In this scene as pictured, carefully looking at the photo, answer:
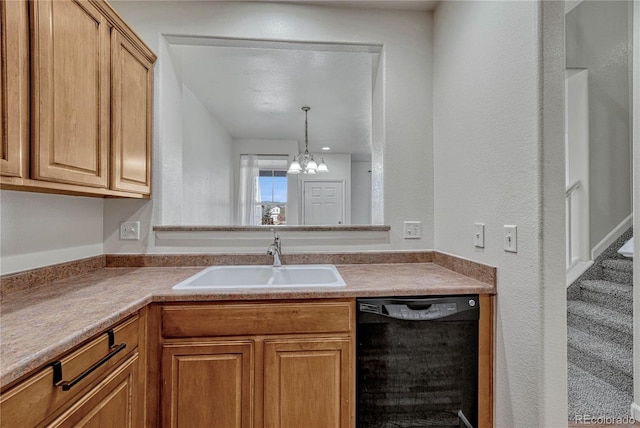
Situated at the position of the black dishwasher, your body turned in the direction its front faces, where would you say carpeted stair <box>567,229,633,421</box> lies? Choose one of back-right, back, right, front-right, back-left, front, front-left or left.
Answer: back-left

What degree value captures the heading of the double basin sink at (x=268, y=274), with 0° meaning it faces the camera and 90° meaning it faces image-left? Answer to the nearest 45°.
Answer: approximately 0°

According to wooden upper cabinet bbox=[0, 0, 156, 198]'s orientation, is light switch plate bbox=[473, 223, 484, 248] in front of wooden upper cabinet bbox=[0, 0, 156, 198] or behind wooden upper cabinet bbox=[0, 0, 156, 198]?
in front

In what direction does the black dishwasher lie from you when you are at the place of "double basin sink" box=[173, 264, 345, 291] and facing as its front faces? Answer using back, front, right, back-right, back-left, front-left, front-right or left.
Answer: front-left

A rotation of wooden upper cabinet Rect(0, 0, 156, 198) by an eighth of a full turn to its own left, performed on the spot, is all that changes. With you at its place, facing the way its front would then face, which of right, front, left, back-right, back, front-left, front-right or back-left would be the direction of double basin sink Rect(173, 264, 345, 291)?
front

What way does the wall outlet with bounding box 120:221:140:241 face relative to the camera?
toward the camera

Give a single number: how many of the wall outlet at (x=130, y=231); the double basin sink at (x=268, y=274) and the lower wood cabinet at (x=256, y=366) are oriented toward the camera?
3

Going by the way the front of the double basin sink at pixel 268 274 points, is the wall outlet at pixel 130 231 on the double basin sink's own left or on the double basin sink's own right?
on the double basin sink's own right

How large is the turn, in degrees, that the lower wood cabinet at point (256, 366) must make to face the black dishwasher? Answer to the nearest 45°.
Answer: approximately 90° to its left

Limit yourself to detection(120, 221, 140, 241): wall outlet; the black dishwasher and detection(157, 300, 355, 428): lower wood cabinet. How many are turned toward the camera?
3
